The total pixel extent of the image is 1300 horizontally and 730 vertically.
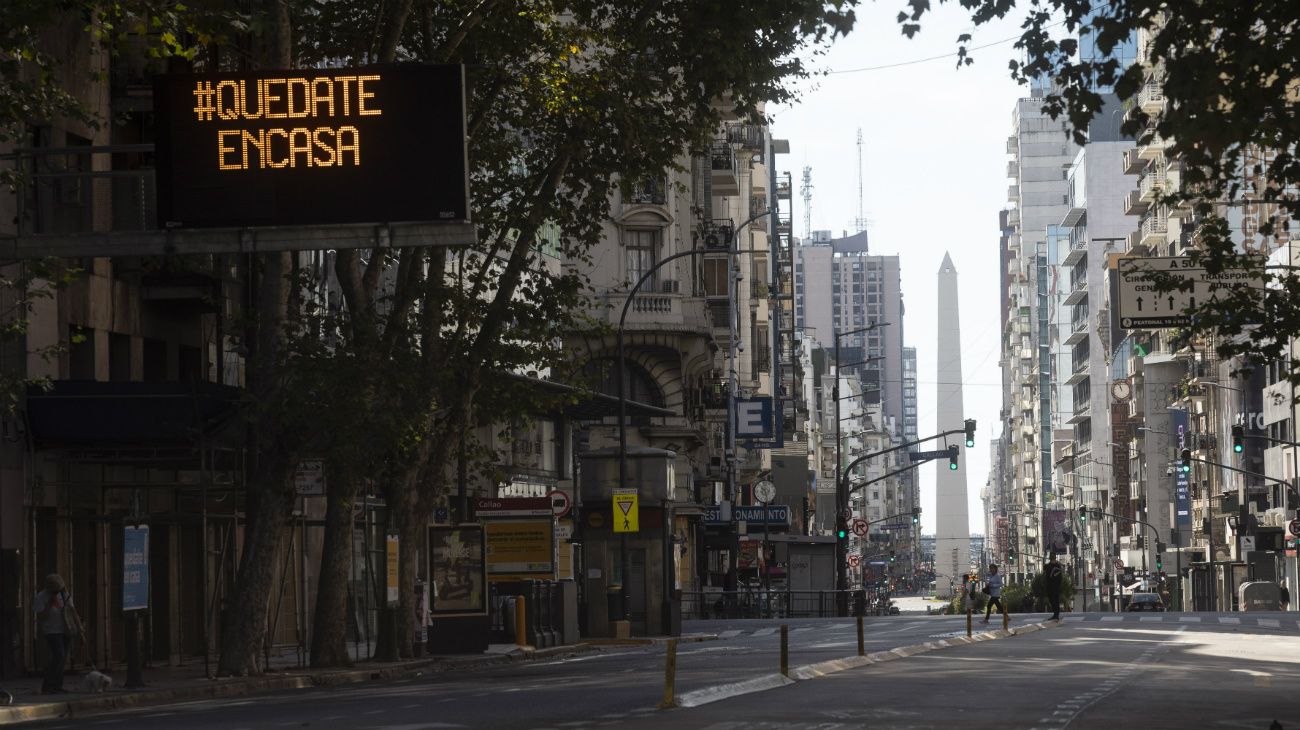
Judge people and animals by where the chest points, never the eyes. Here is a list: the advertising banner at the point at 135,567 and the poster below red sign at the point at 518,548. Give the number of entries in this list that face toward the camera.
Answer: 2

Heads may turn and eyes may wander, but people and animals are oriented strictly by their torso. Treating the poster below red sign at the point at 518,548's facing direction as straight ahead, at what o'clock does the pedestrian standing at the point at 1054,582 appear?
The pedestrian standing is roughly at 8 o'clock from the poster below red sign.

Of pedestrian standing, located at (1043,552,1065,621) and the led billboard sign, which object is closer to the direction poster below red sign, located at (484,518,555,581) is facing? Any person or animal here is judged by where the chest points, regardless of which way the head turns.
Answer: the led billboard sign

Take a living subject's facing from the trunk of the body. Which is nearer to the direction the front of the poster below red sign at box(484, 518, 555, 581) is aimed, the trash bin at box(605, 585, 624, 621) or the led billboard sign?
the led billboard sign

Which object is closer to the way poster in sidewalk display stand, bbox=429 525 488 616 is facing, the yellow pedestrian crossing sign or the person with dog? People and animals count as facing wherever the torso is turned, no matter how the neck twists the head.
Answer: the person with dog

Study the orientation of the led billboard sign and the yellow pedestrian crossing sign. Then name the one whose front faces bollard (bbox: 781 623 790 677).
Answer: the yellow pedestrian crossing sign

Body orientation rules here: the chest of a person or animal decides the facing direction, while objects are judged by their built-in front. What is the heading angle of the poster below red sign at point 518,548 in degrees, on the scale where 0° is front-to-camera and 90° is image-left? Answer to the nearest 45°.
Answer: approximately 0°
